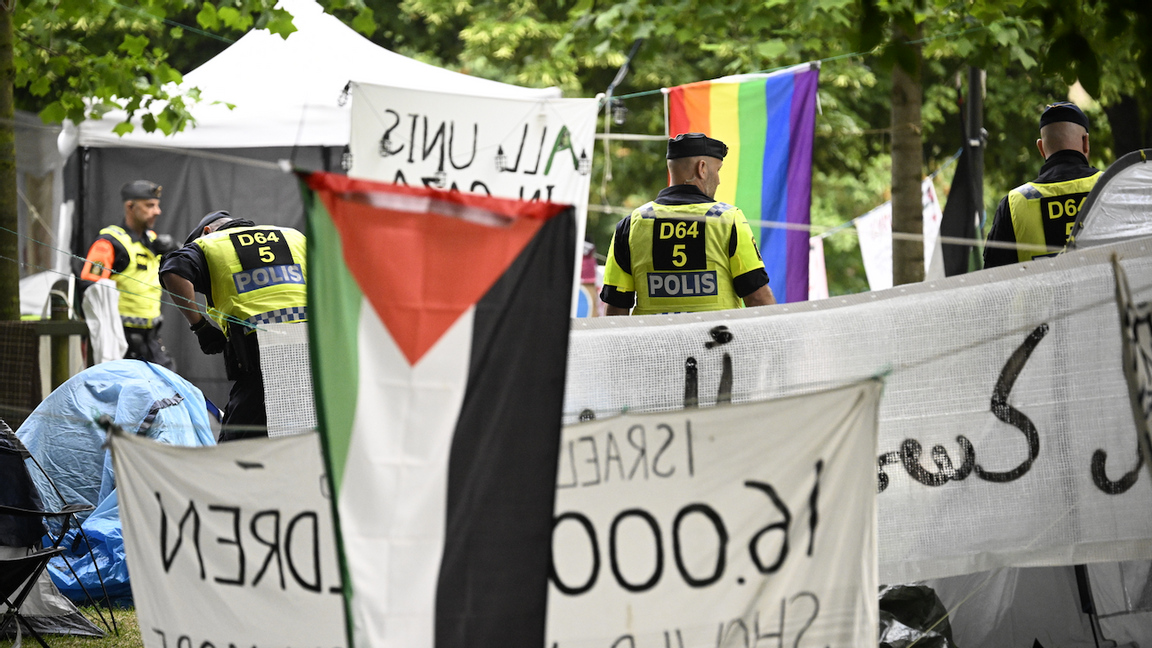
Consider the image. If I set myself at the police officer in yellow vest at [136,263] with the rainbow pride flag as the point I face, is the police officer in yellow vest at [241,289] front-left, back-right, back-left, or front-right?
front-right

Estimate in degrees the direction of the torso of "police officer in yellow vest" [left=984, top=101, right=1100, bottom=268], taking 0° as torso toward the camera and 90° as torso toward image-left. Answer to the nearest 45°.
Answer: approximately 180°

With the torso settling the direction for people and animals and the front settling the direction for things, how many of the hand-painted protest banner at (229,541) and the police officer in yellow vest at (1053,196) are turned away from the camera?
2

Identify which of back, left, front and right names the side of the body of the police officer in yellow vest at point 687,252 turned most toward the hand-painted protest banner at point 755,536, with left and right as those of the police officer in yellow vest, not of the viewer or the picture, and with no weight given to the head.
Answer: back

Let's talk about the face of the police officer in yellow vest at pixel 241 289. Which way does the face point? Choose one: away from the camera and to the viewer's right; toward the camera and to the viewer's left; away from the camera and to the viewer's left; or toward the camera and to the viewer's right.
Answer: away from the camera and to the viewer's left

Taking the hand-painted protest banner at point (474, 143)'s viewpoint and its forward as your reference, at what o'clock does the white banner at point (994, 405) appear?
The white banner is roughly at 5 o'clock from the hand-painted protest banner.

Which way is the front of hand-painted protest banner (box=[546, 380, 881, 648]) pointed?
away from the camera

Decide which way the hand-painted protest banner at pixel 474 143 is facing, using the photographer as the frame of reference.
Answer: facing away from the viewer

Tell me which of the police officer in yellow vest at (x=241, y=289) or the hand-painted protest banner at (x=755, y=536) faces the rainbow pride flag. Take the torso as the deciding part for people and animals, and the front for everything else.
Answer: the hand-painted protest banner

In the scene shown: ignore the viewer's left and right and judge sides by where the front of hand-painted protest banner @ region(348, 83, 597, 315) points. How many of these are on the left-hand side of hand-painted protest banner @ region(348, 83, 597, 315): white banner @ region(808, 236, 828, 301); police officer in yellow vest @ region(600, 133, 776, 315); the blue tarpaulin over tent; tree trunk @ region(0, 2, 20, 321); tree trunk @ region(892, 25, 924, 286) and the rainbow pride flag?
2

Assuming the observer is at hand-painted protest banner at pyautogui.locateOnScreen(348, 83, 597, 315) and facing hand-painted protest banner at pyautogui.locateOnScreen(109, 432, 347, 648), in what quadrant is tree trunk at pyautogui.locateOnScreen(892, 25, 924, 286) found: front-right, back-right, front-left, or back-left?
back-left

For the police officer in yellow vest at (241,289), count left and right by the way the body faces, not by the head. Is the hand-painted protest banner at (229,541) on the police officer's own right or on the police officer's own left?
on the police officer's own left

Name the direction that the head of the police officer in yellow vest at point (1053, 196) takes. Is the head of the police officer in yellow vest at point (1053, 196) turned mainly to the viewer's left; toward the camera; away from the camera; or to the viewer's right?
away from the camera

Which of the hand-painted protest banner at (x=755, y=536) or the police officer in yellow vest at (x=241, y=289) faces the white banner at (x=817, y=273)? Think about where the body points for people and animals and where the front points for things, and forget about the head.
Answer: the hand-painted protest banner

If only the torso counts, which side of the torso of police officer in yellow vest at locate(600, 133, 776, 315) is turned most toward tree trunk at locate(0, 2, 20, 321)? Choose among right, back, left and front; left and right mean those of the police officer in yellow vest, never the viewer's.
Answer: left

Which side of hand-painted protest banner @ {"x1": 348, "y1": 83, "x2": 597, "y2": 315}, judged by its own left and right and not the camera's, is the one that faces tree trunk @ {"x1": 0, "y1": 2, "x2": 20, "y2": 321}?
left

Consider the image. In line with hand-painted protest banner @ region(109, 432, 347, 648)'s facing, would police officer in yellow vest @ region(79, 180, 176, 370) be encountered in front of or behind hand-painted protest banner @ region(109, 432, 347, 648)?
in front

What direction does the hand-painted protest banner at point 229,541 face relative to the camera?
away from the camera

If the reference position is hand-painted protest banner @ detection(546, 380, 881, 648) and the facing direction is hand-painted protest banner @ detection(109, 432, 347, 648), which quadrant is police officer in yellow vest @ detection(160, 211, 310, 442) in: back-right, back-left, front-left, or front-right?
front-right

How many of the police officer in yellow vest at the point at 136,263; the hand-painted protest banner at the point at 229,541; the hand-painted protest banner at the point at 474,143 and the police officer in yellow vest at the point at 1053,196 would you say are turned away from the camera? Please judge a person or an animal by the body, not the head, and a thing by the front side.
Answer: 3
